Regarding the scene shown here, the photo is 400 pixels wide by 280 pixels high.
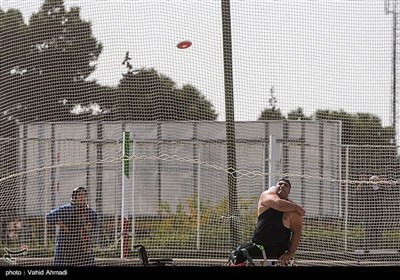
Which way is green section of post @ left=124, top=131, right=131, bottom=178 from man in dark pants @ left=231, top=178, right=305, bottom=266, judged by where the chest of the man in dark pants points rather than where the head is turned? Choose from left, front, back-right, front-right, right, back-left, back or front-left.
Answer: right

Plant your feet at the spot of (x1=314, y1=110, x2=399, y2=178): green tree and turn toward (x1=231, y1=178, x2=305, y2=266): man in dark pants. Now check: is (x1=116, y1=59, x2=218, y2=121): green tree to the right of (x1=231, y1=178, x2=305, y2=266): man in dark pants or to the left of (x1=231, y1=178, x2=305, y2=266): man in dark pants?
right

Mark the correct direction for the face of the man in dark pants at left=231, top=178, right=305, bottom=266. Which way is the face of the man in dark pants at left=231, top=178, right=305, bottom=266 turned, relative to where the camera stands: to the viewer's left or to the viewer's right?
to the viewer's left

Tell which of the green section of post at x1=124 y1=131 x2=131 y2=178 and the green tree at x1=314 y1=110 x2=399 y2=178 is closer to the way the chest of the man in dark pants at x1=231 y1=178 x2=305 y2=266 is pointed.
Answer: the green section of post

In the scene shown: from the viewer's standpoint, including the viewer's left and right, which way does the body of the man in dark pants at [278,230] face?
facing the viewer and to the left of the viewer

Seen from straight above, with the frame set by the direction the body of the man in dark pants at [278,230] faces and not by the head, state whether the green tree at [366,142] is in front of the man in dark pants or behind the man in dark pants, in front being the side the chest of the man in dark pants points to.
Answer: behind

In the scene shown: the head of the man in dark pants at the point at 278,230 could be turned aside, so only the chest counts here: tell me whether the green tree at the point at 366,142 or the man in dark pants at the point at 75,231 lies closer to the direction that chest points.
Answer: the man in dark pants

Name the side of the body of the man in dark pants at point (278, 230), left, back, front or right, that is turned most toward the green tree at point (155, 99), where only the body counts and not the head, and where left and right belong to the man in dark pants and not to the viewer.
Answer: back

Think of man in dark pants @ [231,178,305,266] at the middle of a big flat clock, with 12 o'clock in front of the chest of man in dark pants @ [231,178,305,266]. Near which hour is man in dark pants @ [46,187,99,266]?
man in dark pants @ [46,187,99,266] is roughly at 2 o'clock from man in dark pants @ [231,178,305,266].
